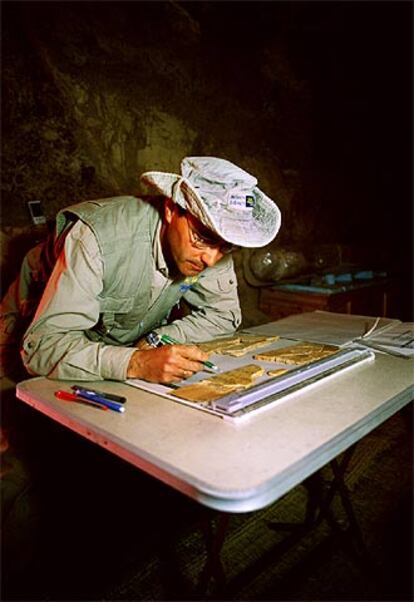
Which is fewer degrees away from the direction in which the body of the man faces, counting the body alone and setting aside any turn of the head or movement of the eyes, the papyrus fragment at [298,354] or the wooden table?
the papyrus fragment

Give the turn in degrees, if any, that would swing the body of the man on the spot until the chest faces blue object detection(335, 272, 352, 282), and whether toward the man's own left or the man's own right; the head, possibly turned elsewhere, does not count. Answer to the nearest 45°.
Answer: approximately 90° to the man's own left

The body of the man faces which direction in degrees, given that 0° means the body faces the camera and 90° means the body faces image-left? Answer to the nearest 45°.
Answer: approximately 315°

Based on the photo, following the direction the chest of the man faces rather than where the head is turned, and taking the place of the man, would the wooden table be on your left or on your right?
on your left
